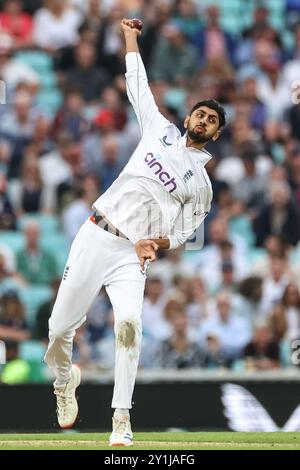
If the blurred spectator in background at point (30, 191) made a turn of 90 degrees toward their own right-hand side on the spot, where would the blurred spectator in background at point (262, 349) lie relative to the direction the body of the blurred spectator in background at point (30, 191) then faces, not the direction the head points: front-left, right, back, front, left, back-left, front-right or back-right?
back-left

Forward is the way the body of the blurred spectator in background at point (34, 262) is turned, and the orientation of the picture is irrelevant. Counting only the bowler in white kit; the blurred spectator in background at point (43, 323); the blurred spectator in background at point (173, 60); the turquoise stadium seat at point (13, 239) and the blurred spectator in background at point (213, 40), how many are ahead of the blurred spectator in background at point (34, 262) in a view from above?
2

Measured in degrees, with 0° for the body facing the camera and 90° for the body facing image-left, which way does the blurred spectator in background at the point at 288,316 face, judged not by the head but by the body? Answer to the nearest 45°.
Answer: approximately 0°

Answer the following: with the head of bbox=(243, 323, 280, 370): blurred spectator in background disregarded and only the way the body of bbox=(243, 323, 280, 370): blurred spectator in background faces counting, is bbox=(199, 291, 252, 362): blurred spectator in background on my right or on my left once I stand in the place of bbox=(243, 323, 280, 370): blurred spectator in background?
on my right

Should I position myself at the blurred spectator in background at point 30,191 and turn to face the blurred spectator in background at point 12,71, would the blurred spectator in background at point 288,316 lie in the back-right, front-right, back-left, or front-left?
back-right

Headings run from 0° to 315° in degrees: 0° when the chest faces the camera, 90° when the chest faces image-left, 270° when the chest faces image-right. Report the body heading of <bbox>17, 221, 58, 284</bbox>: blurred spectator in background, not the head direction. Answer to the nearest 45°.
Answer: approximately 0°

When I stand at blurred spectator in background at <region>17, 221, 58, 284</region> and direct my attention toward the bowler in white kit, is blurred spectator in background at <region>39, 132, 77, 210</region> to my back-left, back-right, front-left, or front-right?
back-left
